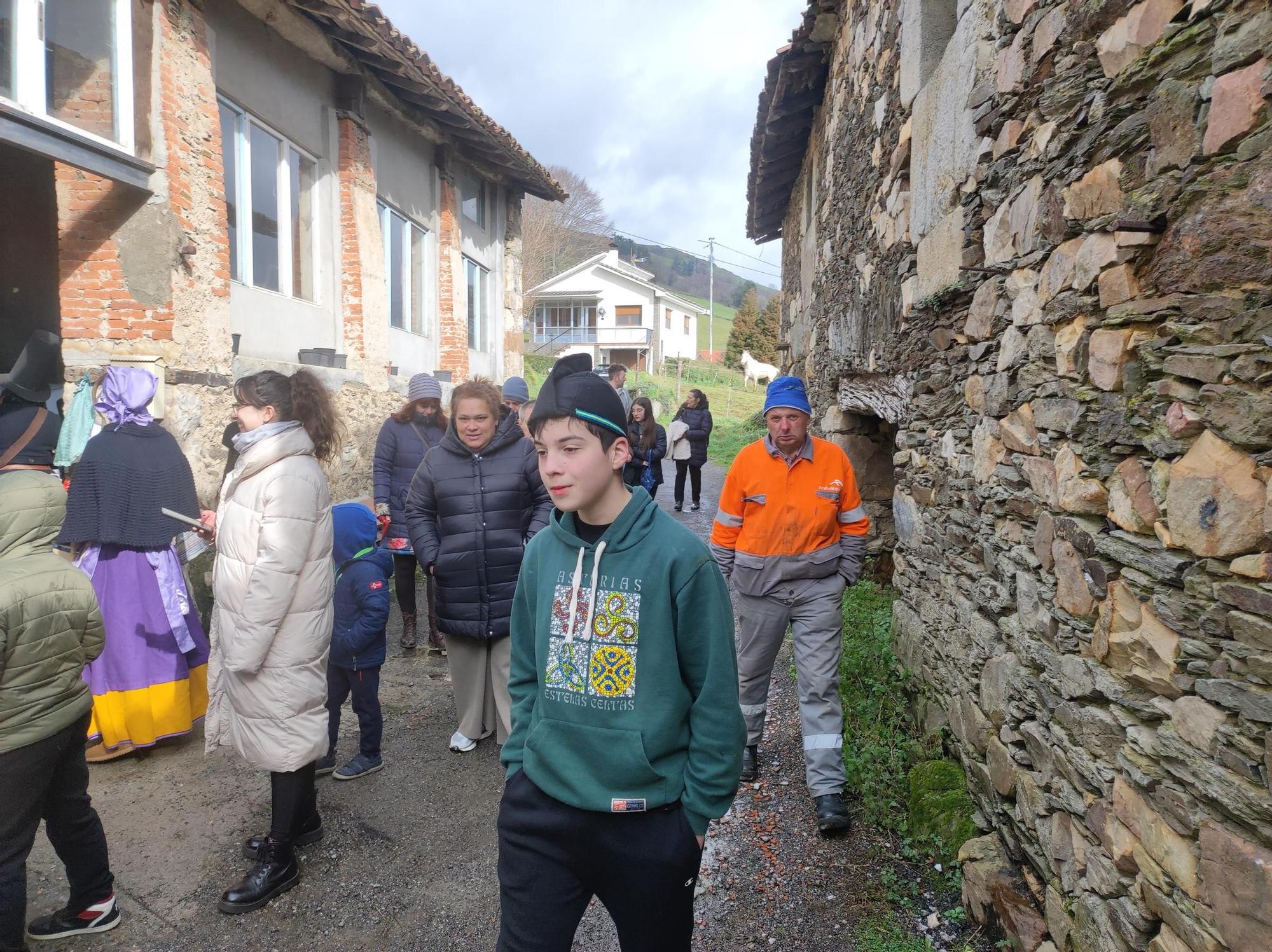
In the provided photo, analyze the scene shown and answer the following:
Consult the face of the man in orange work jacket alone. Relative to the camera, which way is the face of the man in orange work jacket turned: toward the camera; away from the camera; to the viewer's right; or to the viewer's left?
toward the camera

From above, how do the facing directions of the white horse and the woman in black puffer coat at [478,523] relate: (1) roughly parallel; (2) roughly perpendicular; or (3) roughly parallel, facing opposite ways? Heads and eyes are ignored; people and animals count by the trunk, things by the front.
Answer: roughly perpendicular

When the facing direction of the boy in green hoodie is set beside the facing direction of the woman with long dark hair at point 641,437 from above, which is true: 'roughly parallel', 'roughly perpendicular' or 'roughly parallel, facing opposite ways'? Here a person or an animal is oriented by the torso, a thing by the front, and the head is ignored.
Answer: roughly parallel

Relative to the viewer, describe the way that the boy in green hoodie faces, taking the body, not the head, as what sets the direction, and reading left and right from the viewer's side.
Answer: facing the viewer and to the left of the viewer

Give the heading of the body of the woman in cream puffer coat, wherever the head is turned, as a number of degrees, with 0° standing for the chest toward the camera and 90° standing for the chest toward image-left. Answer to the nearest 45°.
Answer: approximately 90°

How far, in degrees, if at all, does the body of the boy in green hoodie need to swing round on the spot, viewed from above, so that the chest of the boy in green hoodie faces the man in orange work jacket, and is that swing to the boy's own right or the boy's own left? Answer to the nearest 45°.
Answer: approximately 180°

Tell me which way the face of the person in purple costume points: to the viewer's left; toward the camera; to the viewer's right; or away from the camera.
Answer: away from the camera

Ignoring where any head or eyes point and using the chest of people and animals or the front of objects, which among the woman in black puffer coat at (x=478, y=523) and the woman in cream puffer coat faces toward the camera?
the woman in black puffer coat

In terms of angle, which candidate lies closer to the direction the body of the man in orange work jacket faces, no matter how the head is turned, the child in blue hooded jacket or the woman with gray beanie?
the child in blue hooded jacket

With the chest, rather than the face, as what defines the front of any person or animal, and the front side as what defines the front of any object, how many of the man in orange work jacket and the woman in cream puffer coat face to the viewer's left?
1

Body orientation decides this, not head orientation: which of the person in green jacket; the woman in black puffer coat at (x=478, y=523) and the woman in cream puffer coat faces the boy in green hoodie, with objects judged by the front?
the woman in black puffer coat

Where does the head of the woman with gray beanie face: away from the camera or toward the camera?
toward the camera

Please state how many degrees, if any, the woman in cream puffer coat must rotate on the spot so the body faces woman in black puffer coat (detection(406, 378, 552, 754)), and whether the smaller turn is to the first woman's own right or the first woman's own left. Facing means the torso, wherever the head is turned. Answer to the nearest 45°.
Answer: approximately 135° to the first woman's own right

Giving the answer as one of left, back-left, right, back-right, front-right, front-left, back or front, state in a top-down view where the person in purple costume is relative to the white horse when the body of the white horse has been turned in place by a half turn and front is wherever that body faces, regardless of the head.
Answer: back-right

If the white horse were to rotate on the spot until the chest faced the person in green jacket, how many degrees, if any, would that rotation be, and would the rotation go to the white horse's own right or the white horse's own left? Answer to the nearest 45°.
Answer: approximately 45° to the white horse's own left

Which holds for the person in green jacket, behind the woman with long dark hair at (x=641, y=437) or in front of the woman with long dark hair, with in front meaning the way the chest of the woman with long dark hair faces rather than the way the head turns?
in front

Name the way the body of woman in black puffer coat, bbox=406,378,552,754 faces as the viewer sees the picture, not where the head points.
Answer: toward the camera

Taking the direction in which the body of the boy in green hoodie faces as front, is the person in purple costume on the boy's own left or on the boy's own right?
on the boy's own right

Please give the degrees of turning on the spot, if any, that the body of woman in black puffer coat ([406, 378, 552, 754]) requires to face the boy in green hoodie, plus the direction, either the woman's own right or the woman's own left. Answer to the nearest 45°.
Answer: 0° — they already face them

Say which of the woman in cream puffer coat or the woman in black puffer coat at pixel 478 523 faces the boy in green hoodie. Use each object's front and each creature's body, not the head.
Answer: the woman in black puffer coat
